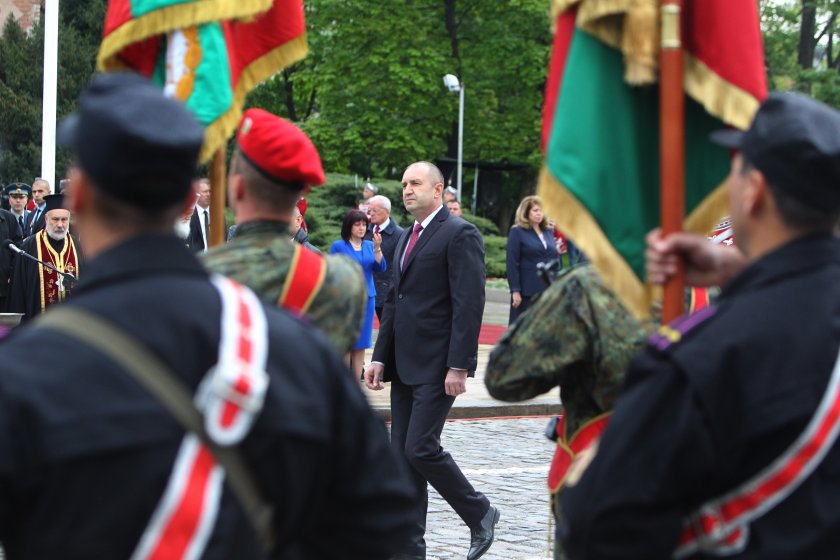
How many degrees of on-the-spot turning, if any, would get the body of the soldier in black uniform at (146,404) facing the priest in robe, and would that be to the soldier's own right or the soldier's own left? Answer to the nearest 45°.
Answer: approximately 45° to the soldier's own right

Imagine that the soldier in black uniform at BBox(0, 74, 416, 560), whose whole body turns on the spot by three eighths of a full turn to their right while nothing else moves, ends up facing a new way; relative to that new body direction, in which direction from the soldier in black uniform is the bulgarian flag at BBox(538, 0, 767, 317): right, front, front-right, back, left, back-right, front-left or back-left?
front-left

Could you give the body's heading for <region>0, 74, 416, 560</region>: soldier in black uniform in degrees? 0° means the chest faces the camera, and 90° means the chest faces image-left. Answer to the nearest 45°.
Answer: approximately 135°

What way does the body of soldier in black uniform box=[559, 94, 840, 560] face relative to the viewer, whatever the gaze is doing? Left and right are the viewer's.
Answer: facing away from the viewer and to the left of the viewer

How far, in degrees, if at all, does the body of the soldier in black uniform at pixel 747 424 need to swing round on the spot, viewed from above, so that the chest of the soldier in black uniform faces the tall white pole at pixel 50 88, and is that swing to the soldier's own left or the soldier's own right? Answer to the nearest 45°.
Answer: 0° — they already face it

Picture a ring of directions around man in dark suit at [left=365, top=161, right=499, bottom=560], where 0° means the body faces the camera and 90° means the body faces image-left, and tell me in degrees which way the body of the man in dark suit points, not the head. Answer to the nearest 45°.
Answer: approximately 45°

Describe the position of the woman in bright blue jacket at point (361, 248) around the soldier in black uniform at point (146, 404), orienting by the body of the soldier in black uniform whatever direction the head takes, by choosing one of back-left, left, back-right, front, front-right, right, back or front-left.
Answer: front-right

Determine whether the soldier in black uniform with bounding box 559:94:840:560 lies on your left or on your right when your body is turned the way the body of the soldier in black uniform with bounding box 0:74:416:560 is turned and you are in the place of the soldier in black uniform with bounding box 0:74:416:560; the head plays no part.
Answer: on your right

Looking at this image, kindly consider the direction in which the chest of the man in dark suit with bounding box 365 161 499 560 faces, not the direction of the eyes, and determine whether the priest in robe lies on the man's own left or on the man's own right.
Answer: on the man's own right
